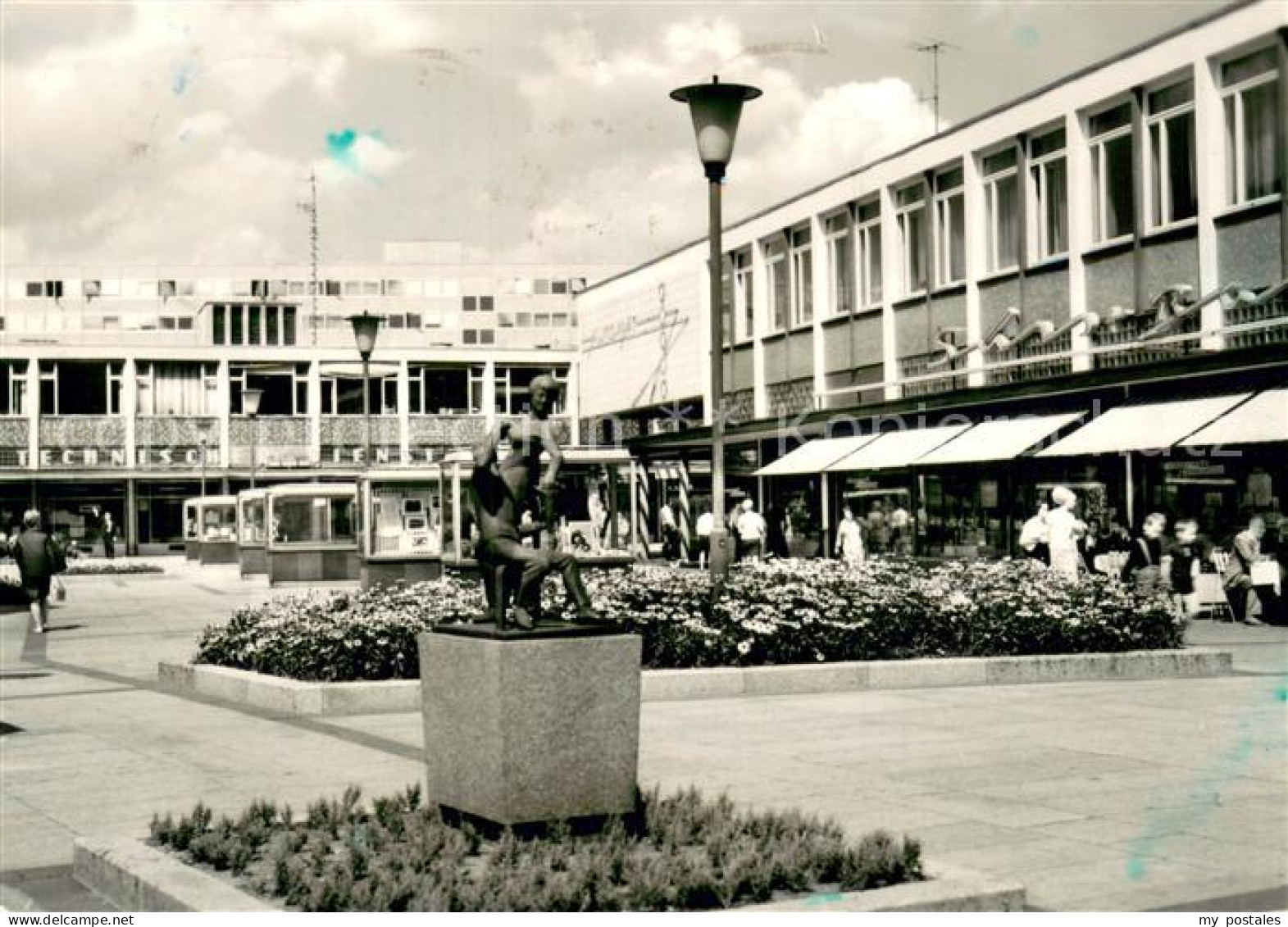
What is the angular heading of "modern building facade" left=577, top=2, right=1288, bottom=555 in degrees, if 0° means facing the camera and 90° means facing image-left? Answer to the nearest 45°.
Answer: approximately 45°

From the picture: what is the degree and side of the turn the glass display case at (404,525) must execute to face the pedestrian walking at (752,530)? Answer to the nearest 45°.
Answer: approximately 90° to its left

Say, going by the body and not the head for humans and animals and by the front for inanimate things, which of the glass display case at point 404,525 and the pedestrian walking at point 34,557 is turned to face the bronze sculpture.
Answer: the glass display case
